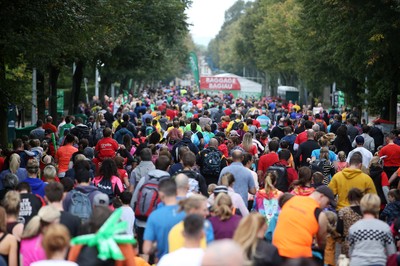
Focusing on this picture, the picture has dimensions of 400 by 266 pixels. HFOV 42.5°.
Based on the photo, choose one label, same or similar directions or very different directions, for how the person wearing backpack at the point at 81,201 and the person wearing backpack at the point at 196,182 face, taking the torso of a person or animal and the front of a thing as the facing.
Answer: same or similar directions

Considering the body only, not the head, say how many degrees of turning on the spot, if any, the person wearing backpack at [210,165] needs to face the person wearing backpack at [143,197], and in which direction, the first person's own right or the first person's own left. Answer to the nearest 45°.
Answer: approximately 180°

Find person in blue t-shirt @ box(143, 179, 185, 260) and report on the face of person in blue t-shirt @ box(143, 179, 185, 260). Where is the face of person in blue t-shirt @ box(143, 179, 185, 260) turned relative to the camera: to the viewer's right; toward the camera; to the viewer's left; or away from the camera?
away from the camera

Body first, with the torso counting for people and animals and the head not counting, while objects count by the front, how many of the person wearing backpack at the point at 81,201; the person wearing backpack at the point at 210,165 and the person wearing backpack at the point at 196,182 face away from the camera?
3

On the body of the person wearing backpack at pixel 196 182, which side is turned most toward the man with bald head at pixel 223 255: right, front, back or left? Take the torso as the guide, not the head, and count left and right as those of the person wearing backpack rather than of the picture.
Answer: back

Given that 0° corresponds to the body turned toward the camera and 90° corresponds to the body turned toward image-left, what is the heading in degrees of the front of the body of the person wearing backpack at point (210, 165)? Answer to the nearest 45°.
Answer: approximately 180°

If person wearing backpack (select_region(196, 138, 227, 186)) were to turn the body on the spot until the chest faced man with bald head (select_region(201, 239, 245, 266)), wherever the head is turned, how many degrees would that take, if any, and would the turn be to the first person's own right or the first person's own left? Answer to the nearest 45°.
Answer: approximately 180°

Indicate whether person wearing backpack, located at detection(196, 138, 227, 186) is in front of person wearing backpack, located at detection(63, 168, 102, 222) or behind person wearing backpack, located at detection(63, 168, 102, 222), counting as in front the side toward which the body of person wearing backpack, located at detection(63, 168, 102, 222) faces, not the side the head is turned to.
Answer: in front

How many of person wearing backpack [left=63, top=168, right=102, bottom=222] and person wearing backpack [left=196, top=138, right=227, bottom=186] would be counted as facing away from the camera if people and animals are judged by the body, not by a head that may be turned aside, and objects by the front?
2

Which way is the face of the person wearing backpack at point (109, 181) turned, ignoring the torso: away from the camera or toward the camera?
away from the camera

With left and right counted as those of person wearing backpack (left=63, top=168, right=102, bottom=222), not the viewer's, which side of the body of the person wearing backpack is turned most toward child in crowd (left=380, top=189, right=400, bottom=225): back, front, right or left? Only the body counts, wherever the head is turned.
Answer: right

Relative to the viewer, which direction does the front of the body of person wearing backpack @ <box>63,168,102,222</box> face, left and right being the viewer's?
facing away from the viewer

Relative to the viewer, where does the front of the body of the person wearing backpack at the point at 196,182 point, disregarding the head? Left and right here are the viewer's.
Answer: facing away from the viewer

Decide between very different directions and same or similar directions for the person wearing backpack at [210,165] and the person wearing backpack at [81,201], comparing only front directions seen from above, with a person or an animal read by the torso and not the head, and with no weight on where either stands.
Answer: same or similar directions
